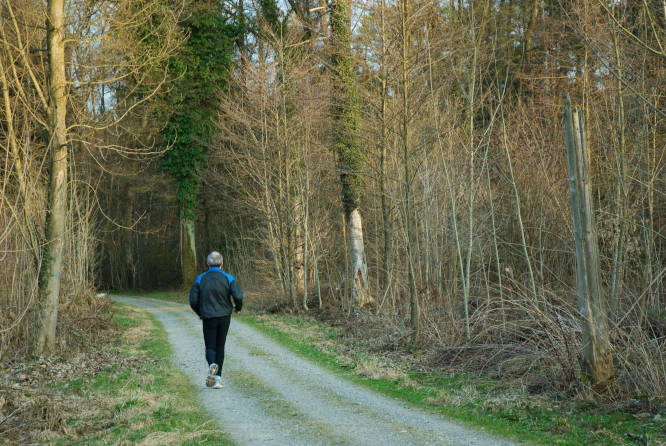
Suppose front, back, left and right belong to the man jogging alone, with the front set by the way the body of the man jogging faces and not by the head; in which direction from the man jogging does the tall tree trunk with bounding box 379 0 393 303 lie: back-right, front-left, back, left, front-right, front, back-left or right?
front-right

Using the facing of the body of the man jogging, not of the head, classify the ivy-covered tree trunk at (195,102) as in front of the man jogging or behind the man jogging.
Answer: in front

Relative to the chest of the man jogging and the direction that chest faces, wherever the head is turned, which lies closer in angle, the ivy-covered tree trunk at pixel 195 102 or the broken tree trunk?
the ivy-covered tree trunk

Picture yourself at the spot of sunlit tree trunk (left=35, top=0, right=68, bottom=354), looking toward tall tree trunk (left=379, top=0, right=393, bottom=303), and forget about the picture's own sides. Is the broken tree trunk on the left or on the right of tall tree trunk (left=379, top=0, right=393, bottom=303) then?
right

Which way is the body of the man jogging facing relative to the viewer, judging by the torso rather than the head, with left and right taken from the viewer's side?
facing away from the viewer

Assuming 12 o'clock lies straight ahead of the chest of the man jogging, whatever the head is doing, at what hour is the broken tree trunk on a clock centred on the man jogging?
The broken tree trunk is roughly at 4 o'clock from the man jogging.

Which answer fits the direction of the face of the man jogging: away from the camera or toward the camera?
away from the camera

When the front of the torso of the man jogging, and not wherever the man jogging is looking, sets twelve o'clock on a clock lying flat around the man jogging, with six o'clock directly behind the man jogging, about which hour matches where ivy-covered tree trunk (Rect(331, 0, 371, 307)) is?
The ivy-covered tree trunk is roughly at 1 o'clock from the man jogging.
